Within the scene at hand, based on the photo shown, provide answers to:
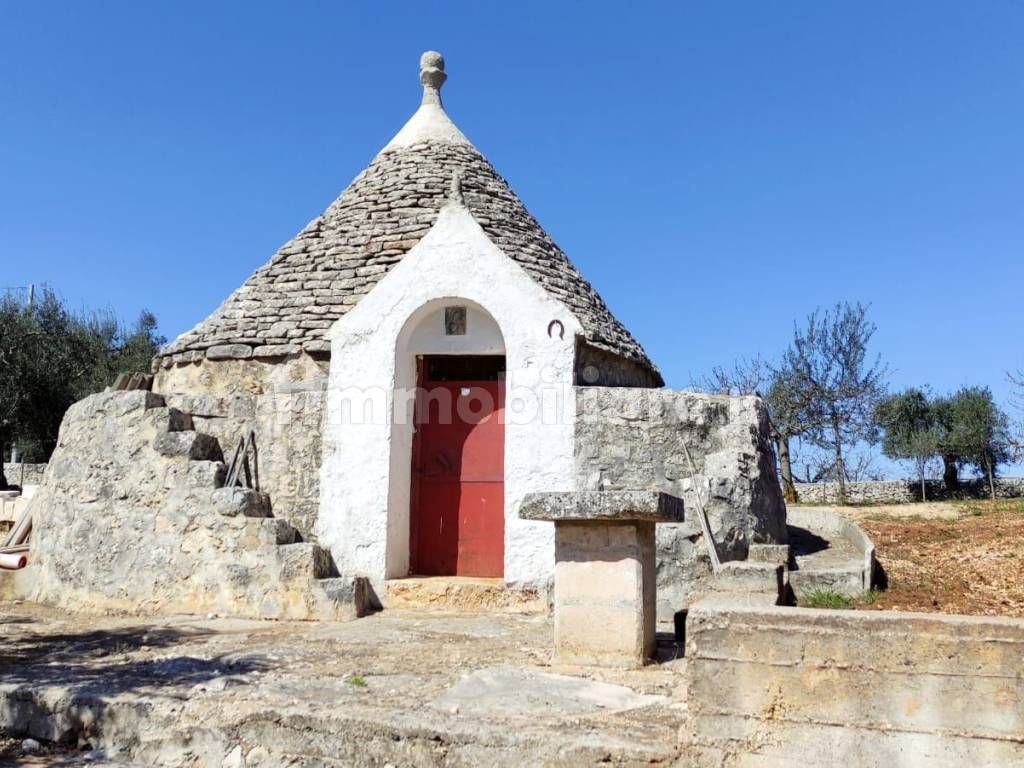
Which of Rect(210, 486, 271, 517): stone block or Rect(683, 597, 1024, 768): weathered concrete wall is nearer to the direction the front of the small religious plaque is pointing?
the weathered concrete wall

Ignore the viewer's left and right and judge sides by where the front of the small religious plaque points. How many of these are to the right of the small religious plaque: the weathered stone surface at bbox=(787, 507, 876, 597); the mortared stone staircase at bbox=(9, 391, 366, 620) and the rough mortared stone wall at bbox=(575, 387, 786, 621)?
1

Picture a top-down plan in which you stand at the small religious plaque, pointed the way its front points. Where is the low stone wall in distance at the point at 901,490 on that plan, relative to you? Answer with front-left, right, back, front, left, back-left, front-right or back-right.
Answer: back-left

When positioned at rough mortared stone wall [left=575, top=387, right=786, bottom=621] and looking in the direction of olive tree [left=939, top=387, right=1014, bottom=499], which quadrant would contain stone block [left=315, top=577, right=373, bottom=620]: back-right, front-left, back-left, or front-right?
back-left

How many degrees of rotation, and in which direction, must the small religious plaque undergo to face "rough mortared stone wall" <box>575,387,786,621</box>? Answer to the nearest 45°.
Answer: approximately 45° to its left

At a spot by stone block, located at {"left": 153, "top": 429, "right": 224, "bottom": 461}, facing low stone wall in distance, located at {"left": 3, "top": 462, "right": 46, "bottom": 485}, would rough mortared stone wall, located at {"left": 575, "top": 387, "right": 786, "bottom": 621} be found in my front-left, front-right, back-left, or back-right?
back-right

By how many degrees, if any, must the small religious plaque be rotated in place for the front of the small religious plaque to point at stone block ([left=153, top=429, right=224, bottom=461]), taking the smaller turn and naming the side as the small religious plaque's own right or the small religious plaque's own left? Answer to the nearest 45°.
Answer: approximately 90° to the small religious plaque's own right

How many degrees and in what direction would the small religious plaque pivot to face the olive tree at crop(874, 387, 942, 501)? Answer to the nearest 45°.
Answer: approximately 135° to its left

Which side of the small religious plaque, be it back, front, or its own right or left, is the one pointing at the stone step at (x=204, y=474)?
right

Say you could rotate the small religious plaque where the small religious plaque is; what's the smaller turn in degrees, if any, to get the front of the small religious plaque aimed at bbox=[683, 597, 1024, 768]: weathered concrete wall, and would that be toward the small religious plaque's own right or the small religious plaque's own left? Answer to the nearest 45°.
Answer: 0° — it already faces it

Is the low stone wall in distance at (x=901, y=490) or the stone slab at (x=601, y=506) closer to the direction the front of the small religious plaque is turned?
the stone slab

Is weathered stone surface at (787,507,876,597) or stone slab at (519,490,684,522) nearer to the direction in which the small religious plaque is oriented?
the stone slab

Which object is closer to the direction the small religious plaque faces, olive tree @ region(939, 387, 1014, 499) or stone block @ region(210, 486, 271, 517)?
the stone block

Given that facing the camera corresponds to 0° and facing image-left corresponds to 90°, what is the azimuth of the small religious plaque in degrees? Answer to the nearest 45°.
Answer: approximately 0°

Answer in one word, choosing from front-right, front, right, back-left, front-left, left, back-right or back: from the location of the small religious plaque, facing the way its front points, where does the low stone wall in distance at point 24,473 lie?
back-right
